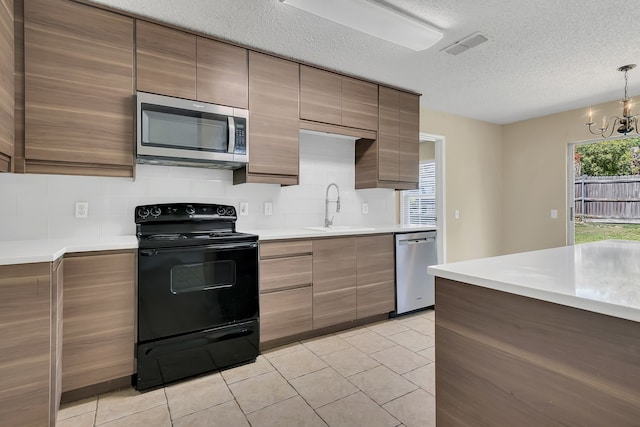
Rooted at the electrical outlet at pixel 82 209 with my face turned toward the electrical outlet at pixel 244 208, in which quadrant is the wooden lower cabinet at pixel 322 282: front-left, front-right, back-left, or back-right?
front-right

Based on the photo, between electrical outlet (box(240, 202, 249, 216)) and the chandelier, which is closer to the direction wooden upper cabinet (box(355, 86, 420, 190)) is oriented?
the chandelier

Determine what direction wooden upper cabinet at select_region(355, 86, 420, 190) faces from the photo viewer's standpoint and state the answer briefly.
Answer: facing the viewer and to the right of the viewer

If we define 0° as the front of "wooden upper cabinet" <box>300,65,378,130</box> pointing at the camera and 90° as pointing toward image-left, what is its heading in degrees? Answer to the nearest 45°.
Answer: approximately 315°

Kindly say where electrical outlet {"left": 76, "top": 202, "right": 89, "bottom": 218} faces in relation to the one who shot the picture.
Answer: facing the viewer

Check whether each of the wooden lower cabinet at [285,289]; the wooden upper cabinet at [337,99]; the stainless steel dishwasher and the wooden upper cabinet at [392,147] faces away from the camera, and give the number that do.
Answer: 0

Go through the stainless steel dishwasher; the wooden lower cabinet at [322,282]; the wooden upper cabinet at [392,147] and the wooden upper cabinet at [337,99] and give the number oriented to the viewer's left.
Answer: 0

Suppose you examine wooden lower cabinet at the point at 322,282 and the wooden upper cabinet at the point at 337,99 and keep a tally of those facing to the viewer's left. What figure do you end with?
0

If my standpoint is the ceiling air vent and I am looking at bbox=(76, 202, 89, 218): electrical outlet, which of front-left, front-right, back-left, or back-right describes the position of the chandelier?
back-right

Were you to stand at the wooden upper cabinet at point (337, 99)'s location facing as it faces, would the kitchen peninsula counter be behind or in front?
in front

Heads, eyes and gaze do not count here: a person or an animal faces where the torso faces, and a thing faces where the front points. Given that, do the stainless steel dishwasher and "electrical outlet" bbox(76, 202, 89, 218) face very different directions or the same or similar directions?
same or similar directions

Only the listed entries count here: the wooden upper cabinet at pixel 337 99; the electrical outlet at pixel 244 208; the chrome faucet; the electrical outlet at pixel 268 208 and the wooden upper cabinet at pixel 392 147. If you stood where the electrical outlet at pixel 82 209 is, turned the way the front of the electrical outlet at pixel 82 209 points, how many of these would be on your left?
5

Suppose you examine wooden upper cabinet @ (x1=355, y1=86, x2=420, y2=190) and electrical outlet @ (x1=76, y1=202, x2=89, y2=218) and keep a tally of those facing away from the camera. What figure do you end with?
0
